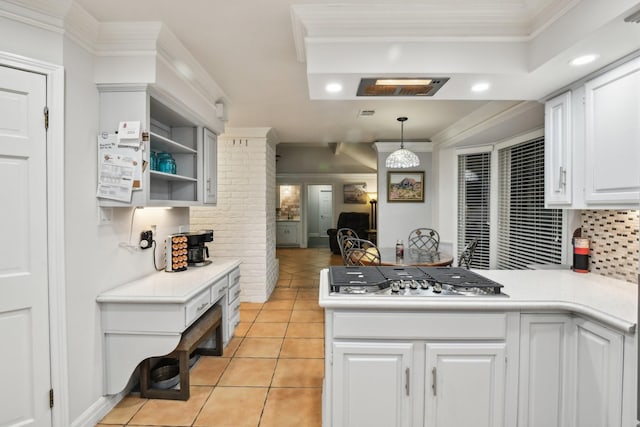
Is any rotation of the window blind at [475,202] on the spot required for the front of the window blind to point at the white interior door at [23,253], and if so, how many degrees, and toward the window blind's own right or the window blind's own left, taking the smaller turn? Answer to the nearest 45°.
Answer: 0° — it already faces it

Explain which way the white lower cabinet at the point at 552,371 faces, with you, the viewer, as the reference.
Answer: facing the viewer and to the left of the viewer

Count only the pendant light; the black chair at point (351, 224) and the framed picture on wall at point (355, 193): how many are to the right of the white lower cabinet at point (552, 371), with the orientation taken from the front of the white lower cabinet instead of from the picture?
3

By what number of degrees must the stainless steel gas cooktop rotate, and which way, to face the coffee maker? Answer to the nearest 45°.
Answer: approximately 90° to its right

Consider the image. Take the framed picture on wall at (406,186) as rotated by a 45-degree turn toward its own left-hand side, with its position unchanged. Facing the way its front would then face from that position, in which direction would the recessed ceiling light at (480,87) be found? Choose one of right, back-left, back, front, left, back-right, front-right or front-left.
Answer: front-right

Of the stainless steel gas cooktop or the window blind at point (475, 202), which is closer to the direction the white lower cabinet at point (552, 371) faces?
the stainless steel gas cooktop

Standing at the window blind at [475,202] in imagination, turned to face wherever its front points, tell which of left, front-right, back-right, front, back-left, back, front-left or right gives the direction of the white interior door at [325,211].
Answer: right

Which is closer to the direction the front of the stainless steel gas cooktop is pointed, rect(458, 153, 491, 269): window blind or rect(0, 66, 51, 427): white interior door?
the white interior door

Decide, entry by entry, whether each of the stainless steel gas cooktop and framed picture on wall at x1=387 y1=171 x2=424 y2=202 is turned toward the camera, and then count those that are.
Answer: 2

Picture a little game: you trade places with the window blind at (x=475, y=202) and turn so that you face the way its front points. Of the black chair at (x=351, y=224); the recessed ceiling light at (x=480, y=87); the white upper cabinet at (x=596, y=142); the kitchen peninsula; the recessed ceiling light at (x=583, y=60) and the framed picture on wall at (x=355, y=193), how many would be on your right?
2

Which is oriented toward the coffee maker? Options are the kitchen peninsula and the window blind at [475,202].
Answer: the window blind
